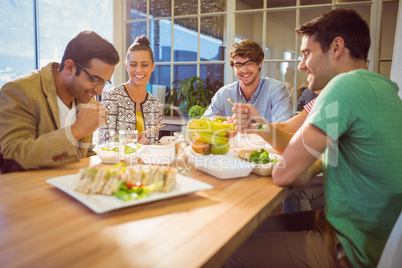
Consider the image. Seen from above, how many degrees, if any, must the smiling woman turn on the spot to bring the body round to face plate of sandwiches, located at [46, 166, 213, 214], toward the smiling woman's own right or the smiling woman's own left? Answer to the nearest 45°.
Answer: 0° — they already face it

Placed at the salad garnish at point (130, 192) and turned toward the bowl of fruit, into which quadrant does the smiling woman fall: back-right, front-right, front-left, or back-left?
front-left

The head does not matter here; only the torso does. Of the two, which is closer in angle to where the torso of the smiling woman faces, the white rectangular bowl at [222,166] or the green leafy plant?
the white rectangular bowl

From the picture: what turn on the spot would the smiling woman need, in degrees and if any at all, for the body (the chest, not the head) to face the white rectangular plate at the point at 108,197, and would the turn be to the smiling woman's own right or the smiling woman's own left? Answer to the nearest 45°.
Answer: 0° — they already face it

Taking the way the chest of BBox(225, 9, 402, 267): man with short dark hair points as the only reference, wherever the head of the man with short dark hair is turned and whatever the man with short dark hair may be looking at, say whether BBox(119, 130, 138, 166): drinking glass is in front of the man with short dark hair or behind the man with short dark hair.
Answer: in front

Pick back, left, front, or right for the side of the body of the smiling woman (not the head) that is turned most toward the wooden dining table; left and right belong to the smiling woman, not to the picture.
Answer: front

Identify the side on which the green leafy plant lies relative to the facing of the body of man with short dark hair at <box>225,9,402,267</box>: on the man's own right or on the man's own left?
on the man's own right

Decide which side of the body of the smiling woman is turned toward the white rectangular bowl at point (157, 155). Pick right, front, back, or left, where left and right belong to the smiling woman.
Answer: front

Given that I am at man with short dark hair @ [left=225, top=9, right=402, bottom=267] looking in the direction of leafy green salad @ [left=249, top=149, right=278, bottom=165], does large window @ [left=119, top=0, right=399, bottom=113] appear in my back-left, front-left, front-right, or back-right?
front-right

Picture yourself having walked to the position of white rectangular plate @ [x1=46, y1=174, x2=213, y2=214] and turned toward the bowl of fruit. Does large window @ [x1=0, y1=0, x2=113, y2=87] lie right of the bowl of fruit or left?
left

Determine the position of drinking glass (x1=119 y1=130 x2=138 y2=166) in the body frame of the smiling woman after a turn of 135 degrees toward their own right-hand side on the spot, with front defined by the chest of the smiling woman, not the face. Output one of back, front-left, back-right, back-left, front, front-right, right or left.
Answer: back-left

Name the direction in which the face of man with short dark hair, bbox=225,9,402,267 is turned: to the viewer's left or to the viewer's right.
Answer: to the viewer's left

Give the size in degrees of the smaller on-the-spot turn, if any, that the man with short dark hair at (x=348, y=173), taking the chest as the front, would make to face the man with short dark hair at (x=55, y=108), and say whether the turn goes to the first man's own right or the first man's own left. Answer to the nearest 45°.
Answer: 0° — they already face them

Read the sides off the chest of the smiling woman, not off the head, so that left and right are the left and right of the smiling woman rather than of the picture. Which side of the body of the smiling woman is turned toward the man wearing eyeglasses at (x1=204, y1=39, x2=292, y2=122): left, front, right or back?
left

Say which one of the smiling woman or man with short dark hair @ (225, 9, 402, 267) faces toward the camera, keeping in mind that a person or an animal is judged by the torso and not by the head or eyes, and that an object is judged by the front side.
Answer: the smiling woman

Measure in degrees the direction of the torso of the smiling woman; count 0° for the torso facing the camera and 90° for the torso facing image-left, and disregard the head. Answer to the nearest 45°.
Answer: approximately 0°

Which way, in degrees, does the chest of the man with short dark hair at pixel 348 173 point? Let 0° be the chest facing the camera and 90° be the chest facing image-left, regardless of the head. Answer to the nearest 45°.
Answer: approximately 90°

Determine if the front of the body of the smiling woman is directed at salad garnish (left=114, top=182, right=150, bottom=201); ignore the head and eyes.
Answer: yes

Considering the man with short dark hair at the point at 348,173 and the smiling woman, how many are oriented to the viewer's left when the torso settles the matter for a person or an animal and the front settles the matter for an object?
1
